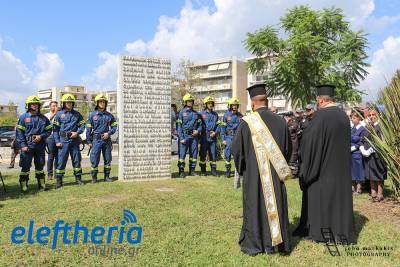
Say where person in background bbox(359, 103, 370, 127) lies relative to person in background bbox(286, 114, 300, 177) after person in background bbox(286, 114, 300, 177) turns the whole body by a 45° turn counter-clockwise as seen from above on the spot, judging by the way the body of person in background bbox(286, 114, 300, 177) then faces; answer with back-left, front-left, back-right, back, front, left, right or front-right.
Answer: left

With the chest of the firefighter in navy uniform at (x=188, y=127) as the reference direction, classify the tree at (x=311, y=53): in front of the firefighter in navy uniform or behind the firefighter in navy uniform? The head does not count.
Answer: behind

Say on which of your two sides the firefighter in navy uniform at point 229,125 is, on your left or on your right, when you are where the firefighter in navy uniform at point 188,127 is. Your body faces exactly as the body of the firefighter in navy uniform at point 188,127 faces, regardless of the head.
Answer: on your left

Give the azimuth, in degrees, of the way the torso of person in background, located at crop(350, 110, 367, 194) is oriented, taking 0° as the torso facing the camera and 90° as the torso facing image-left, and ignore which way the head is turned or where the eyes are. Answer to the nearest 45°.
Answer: approximately 45°

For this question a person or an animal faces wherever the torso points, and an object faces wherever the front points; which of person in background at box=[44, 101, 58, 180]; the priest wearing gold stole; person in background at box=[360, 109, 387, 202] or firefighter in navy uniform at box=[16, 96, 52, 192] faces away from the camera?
the priest wearing gold stole

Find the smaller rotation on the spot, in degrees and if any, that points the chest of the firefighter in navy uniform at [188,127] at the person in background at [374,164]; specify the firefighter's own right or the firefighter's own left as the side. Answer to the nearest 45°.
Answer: approximately 45° to the firefighter's own left

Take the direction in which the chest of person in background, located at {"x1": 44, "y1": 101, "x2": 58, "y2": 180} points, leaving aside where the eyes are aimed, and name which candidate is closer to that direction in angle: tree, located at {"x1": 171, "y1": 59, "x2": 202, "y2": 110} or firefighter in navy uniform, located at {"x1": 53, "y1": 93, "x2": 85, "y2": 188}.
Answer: the firefighter in navy uniform

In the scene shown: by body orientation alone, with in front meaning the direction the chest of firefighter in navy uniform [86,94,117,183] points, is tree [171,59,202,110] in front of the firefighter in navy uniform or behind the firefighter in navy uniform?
behind

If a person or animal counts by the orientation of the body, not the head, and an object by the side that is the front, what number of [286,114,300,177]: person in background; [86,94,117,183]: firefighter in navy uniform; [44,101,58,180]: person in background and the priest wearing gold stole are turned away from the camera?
1

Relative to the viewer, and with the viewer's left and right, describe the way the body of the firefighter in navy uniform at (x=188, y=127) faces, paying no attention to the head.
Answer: facing the viewer

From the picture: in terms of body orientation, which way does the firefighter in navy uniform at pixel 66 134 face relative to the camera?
toward the camera

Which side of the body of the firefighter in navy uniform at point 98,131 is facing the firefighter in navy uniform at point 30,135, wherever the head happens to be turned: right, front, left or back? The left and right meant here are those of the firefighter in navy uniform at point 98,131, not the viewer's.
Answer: right

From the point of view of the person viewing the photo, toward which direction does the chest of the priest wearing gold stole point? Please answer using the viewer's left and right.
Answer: facing away from the viewer
